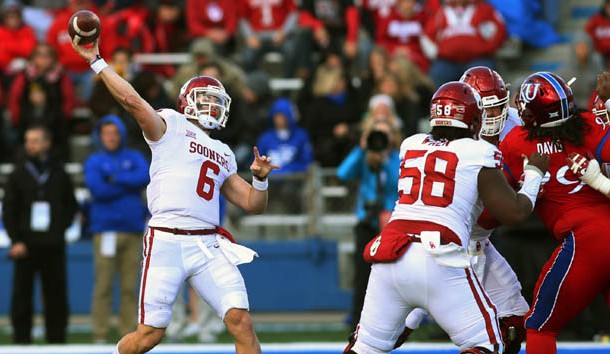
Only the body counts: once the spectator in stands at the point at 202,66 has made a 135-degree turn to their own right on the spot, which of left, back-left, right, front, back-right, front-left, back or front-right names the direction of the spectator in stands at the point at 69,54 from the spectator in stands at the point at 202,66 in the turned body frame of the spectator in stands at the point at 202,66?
front

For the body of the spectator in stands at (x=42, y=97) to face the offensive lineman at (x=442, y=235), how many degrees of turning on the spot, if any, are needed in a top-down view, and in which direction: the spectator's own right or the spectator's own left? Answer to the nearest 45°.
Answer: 0° — they already face them

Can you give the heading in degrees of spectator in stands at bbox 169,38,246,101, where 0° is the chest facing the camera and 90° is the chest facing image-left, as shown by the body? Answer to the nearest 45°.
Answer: approximately 0°

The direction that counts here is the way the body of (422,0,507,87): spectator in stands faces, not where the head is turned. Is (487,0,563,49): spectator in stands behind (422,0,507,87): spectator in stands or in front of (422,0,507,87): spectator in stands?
behind

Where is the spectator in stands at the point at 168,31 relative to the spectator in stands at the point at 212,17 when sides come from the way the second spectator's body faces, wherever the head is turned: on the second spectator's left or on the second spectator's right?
on the second spectator's right
